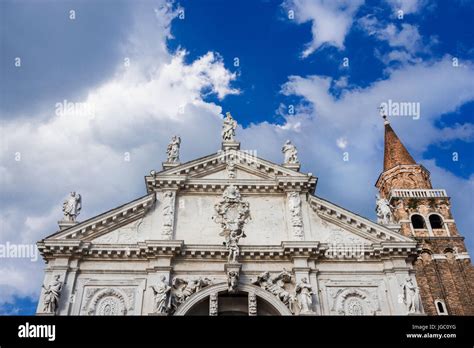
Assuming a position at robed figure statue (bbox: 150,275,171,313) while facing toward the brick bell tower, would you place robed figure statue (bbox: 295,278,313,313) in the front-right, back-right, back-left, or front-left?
front-right

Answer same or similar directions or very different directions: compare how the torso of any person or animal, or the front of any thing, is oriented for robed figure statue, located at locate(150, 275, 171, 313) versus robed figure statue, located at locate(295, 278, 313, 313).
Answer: same or similar directions

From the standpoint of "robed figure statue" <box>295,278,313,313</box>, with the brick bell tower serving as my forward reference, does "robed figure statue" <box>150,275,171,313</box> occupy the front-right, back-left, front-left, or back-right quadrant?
back-left

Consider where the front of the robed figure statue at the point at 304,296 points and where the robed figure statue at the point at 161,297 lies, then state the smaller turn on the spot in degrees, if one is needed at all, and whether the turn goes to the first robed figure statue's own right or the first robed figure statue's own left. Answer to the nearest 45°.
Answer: approximately 90° to the first robed figure statue's own right

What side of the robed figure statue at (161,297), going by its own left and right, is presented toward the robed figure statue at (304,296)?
left

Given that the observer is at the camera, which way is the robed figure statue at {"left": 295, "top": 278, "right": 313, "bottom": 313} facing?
facing the viewer

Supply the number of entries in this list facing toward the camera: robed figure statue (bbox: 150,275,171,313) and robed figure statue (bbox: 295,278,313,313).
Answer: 2

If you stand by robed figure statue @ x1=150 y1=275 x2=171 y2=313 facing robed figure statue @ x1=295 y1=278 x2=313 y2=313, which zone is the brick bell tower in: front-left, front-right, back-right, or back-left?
front-left

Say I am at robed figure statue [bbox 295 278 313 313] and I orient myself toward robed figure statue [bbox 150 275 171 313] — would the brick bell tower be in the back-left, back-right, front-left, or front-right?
back-right

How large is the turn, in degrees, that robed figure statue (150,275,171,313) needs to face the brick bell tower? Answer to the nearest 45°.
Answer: approximately 135° to its left

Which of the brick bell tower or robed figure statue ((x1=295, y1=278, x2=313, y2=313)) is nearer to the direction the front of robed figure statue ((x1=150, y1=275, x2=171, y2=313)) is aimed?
the robed figure statue ((x1=295, y1=278, x2=313, y2=313))

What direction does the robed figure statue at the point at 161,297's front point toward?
toward the camera

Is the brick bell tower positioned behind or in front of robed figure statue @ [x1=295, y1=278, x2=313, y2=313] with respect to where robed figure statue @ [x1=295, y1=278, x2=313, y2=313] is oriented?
behind
